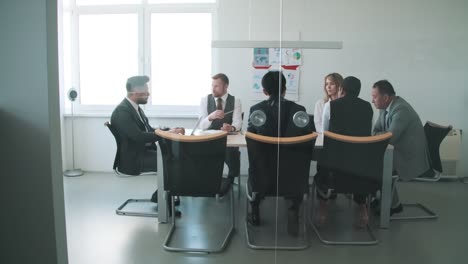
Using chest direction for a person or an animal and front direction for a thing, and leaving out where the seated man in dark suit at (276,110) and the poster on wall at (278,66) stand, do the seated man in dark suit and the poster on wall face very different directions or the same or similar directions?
very different directions

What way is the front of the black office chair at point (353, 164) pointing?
away from the camera

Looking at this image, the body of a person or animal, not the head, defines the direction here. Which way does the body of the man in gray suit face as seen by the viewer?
to the viewer's left

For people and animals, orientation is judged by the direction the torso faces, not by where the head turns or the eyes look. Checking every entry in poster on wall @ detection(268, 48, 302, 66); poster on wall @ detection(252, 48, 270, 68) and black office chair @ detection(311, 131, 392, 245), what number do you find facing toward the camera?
2

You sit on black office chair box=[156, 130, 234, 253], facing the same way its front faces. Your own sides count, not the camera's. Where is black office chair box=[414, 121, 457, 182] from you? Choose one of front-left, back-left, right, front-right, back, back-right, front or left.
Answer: right

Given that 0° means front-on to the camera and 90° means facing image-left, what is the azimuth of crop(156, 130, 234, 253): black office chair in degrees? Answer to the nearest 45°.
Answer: approximately 180°

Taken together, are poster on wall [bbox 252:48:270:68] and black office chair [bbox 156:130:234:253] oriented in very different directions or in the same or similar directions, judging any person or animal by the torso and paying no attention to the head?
very different directions

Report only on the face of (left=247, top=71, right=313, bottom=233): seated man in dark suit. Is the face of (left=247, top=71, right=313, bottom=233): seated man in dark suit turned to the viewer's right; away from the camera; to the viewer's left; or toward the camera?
away from the camera

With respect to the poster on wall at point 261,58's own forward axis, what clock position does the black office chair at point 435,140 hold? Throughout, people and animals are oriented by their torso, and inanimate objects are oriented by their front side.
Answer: The black office chair is roughly at 9 o'clock from the poster on wall.

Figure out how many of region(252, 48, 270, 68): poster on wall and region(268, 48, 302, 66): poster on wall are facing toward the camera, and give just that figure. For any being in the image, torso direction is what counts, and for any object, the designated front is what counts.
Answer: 2

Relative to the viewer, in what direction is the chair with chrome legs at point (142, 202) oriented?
to the viewer's right

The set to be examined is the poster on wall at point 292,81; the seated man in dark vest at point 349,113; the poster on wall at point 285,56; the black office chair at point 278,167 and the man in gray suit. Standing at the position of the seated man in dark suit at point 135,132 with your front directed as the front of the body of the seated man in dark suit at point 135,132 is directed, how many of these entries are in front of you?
5
